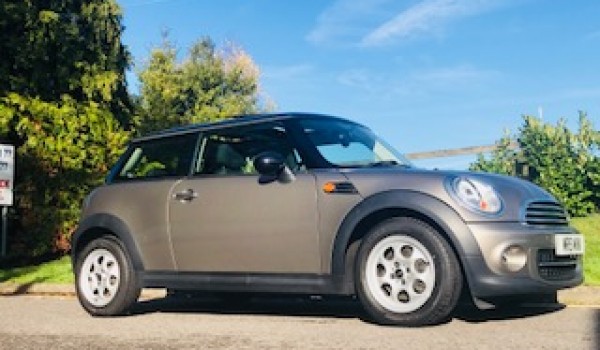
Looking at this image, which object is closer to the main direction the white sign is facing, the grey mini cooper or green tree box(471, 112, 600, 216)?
the grey mini cooper

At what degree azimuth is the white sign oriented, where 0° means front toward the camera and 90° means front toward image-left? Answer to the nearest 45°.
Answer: approximately 0°

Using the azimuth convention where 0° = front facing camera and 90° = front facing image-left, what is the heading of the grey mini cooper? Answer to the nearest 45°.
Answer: approximately 315°

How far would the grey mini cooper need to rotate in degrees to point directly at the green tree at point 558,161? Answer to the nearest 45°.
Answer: approximately 90° to its left

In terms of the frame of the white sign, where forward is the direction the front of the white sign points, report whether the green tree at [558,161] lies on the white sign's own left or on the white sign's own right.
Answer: on the white sign's own left

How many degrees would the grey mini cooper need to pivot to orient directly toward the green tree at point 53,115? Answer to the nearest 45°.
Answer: approximately 180°

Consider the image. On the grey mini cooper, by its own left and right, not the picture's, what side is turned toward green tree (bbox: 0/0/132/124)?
back

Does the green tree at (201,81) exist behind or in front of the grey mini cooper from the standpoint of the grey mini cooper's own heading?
behind

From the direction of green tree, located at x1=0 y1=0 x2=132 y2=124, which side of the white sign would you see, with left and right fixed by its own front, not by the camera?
back
